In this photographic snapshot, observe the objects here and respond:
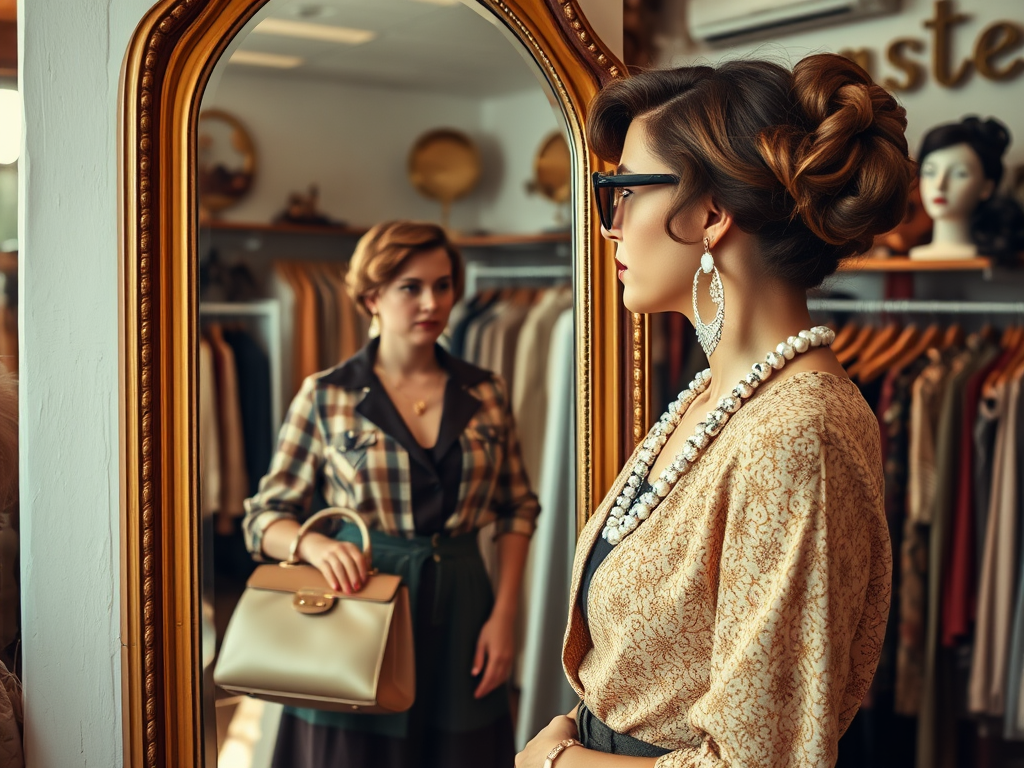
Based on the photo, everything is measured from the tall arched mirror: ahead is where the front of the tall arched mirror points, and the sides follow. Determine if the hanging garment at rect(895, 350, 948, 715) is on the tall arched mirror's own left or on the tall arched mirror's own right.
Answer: on the tall arched mirror's own left

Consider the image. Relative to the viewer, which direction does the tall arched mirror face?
toward the camera

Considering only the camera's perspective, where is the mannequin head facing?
facing the viewer and to the left of the viewer

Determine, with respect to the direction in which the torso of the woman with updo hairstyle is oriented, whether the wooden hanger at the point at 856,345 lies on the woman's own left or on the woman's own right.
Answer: on the woman's own right

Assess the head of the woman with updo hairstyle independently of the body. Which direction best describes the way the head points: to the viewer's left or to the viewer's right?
to the viewer's left

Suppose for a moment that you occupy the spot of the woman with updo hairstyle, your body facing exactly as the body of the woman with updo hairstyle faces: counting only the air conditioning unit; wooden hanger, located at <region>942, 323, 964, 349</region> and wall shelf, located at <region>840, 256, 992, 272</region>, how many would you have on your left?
0

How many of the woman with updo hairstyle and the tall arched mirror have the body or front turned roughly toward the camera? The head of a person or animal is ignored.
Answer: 1

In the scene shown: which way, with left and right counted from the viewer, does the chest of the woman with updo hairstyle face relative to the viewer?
facing to the left of the viewer

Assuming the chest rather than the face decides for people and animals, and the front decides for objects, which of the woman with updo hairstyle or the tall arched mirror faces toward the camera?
the tall arched mirror

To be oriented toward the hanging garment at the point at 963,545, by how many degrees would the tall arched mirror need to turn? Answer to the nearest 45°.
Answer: approximately 90° to its left

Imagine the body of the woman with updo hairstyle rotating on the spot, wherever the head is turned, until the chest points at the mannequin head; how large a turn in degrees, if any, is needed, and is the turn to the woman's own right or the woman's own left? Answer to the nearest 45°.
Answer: approximately 90° to the woman's own right

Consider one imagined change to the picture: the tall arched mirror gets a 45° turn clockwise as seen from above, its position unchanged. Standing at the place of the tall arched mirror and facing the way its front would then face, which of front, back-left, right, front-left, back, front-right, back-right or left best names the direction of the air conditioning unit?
back
